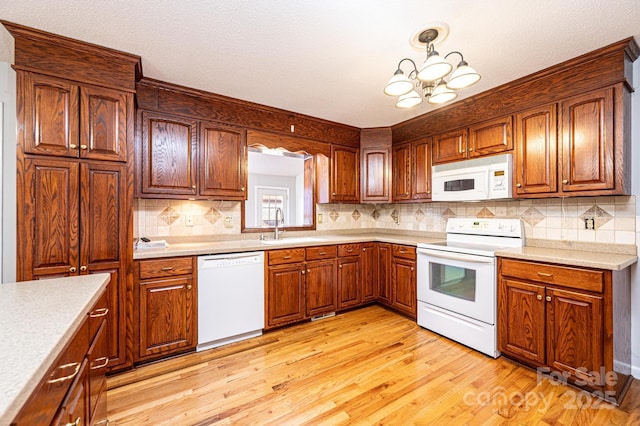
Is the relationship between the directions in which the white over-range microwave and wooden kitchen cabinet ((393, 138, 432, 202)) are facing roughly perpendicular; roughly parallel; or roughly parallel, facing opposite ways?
roughly parallel

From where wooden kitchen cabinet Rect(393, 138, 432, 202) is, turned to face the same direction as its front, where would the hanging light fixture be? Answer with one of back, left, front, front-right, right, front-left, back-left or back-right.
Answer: front-left

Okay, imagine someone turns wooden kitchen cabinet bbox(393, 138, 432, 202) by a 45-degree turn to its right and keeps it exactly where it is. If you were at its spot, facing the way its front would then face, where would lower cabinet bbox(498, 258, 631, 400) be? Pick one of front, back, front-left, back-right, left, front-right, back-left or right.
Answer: back-left

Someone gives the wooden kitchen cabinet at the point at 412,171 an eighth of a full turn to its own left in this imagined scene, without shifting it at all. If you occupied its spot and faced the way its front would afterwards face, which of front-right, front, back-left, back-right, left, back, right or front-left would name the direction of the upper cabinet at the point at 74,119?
front-right

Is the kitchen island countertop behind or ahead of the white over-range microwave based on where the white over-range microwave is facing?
ahead

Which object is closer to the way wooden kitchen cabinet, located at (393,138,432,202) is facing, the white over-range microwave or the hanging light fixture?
the hanging light fixture

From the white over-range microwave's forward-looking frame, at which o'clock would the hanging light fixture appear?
The hanging light fixture is roughly at 11 o'clock from the white over-range microwave.

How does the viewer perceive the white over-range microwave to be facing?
facing the viewer and to the left of the viewer

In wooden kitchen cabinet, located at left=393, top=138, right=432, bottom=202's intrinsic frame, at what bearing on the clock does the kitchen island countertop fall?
The kitchen island countertop is roughly at 11 o'clock from the wooden kitchen cabinet.

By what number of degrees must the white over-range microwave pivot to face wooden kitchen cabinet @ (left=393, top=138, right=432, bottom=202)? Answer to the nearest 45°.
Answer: approximately 90° to its right

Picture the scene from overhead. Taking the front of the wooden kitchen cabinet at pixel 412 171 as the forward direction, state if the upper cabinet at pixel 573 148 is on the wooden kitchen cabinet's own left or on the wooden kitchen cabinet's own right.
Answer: on the wooden kitchen cabinet's own left

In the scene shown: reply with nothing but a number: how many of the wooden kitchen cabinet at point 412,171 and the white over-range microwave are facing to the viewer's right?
0
